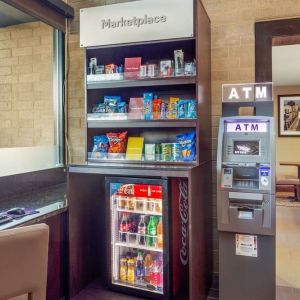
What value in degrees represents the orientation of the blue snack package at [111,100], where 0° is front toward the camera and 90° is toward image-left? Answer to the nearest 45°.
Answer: approximately 0°

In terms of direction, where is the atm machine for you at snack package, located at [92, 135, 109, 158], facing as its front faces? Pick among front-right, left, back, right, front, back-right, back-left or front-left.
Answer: front-left

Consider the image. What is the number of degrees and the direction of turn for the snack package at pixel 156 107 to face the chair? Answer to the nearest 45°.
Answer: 0° — it already faces it

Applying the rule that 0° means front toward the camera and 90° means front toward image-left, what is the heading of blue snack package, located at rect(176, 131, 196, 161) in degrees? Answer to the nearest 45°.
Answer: approximately 0°
